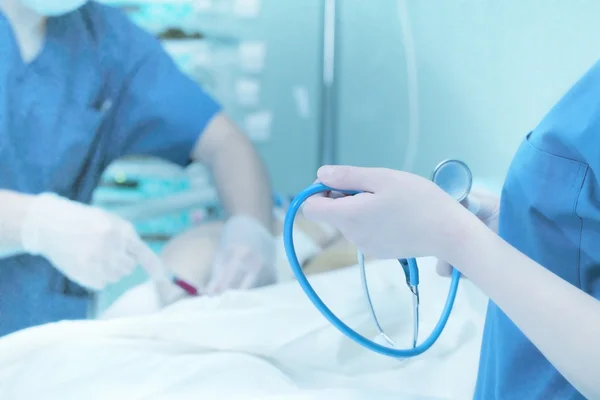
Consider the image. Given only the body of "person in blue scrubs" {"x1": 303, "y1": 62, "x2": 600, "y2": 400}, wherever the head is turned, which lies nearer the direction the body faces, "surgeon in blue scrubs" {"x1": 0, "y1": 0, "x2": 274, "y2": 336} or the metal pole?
the surgeon in blue scrubs

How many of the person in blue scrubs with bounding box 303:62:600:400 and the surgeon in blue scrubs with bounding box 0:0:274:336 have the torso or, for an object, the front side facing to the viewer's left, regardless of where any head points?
1

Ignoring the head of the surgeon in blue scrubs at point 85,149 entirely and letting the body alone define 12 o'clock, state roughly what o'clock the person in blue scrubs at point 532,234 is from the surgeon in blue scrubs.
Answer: The person in blue scrubs is roughly at 11 o'clock from the surgeon in blue scrubs.

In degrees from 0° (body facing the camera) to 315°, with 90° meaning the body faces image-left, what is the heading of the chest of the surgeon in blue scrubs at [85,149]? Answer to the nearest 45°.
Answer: approximately 0°

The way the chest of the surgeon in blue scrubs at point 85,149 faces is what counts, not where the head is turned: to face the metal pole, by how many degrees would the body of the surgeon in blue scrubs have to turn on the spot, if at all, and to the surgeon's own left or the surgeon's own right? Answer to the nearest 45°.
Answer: approximately 135° to the surgeon's own left

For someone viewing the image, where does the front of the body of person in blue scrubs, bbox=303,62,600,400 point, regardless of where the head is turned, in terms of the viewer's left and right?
facing to the left of the viewer

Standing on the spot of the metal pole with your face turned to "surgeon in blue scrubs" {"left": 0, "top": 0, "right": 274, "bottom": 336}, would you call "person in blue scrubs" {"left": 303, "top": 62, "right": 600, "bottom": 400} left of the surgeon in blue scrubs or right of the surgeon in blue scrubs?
left
